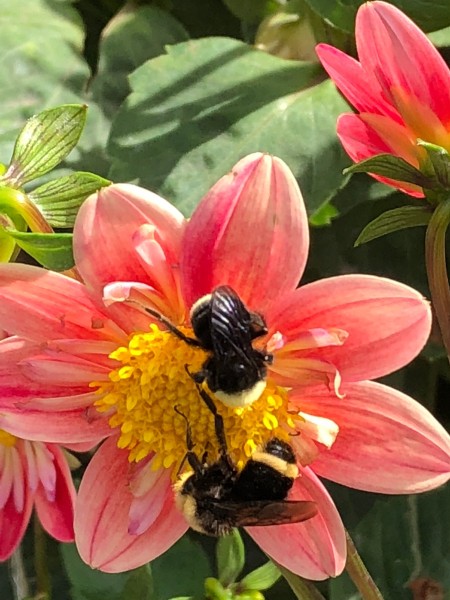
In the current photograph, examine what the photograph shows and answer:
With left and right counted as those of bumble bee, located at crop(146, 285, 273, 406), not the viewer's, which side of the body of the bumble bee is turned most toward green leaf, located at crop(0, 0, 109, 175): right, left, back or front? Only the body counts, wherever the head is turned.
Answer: back

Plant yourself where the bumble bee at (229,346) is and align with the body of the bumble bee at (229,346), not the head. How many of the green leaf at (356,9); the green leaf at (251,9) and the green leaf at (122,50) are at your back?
3

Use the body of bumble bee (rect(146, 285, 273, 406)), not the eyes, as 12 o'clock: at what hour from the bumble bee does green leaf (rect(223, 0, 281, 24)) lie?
The green leaf is roughly at 6 o'clock from the bumble bee.

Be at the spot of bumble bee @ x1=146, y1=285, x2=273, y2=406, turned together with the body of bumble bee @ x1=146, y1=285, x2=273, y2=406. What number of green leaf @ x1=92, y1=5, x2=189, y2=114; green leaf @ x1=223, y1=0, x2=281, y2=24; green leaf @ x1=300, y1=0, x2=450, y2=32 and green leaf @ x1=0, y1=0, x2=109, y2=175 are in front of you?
0

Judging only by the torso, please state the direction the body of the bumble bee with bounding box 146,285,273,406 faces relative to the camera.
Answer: toward the camera

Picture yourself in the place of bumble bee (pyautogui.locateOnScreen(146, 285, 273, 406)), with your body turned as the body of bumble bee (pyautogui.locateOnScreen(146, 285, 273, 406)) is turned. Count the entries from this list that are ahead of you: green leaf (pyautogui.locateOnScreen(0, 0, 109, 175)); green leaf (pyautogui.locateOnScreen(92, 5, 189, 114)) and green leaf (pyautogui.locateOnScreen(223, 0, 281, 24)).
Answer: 0
